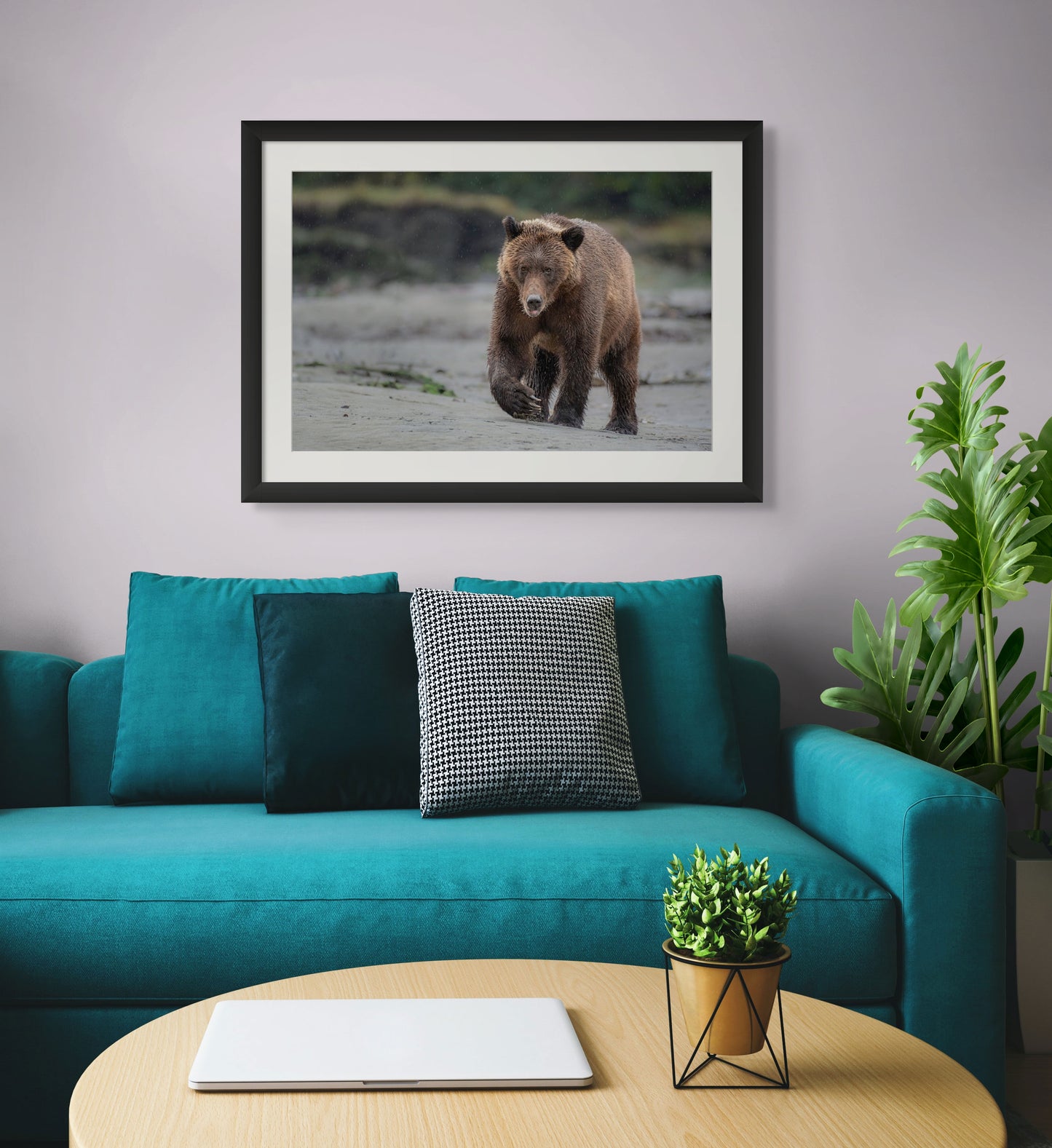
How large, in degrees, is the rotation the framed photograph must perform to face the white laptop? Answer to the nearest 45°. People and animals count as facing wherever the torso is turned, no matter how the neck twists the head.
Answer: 0° — it already faces it

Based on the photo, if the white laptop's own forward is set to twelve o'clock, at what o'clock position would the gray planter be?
The gray planter is roughly at 8 o'clock from the white laptop.

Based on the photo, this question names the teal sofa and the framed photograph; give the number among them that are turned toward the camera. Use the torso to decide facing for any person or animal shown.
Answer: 2

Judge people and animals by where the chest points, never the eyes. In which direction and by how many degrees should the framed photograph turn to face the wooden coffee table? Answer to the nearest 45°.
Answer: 0° — it already faces it

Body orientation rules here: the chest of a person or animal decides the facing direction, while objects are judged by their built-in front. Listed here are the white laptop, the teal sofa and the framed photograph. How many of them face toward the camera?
3

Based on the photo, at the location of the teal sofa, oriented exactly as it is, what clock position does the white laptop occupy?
The white laptop is roughly at 12 o'clock from the teal sofa.

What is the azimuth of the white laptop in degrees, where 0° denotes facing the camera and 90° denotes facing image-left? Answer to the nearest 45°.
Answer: approximately 0°

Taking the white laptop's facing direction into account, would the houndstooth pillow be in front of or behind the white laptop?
behind

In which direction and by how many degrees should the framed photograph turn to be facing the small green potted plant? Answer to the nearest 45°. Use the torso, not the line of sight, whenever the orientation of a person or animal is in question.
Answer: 0° — it already faces it
